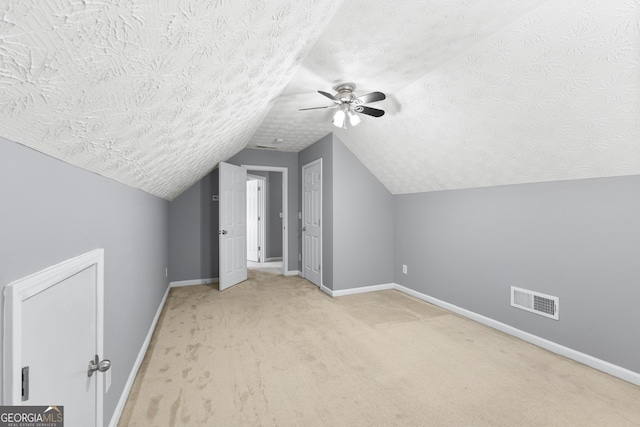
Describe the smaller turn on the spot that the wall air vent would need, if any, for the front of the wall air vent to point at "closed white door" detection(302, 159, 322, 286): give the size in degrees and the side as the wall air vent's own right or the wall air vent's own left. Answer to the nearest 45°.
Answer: approximately 45° to the wall air vent's own right

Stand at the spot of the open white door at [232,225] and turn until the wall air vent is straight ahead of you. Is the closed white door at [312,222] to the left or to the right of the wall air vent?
left

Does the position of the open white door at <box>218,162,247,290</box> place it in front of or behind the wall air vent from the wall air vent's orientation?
in front

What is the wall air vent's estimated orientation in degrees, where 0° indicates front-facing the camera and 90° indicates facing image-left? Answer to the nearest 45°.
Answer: approximately 45°

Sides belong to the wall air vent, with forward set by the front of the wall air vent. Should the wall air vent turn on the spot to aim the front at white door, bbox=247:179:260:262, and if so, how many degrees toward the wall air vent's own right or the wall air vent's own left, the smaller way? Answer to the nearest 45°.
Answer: approximately 45° to the wall air vent's own right

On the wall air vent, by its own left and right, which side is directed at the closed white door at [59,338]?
front
